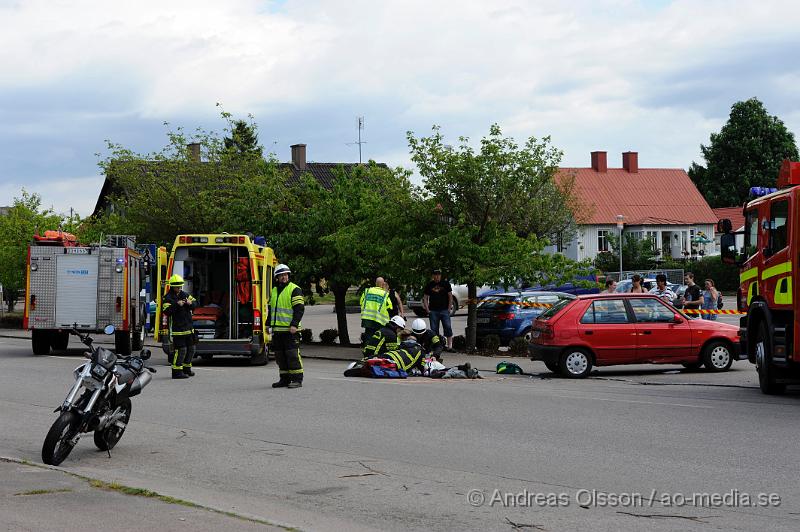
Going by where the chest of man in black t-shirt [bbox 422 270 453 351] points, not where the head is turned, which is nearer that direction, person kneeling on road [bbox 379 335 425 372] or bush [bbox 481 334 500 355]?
the person kneeling on road

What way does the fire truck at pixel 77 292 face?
away from the camera

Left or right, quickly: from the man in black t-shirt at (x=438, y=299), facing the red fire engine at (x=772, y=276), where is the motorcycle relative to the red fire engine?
right

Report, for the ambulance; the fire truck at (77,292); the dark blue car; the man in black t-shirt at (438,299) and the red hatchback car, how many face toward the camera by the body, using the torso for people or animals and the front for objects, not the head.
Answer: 1

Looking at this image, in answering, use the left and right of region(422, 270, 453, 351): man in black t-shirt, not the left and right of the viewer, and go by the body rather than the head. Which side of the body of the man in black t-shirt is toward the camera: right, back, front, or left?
front

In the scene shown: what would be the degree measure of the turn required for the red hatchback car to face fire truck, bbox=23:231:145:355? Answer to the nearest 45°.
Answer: approximately 180°

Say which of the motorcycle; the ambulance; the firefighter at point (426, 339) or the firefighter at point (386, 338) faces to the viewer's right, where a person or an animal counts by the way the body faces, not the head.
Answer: the firefighter at point (386, 338)

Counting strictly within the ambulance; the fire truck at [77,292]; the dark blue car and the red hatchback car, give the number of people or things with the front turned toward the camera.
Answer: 0

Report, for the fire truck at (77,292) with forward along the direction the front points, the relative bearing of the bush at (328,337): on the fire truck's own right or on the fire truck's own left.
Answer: on the fire truck's own right

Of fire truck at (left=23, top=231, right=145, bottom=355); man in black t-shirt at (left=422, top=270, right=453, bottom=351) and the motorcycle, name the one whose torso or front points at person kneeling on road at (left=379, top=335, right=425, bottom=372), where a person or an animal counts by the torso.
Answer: the man in black t-shirt

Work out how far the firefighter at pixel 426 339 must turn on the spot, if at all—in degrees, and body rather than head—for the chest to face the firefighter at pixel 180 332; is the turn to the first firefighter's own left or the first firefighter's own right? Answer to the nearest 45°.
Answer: approximately 45° to the first firefighter's own right

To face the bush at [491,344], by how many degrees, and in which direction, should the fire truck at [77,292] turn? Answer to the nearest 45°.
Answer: approximately 90° to its right
